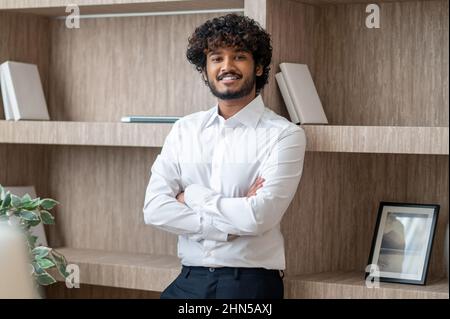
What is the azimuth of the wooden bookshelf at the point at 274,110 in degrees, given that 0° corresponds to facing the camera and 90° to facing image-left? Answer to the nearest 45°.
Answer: approximately 0°
